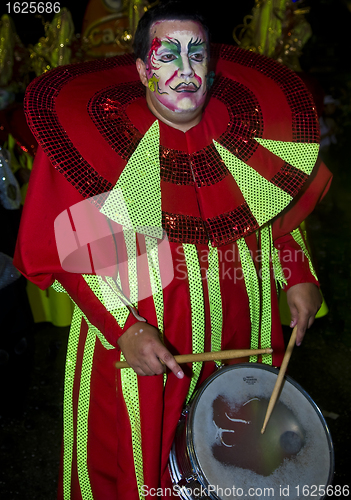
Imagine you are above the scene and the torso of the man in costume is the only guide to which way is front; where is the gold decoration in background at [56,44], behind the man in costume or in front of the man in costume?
behind

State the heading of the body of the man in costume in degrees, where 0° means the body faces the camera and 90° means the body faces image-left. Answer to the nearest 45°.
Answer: approximately 315°

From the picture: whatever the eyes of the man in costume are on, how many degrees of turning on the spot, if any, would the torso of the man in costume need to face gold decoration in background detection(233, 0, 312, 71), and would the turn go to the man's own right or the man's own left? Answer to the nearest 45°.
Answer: approximately 135° to the man's own left

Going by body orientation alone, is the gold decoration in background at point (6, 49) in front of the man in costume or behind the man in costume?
behind
